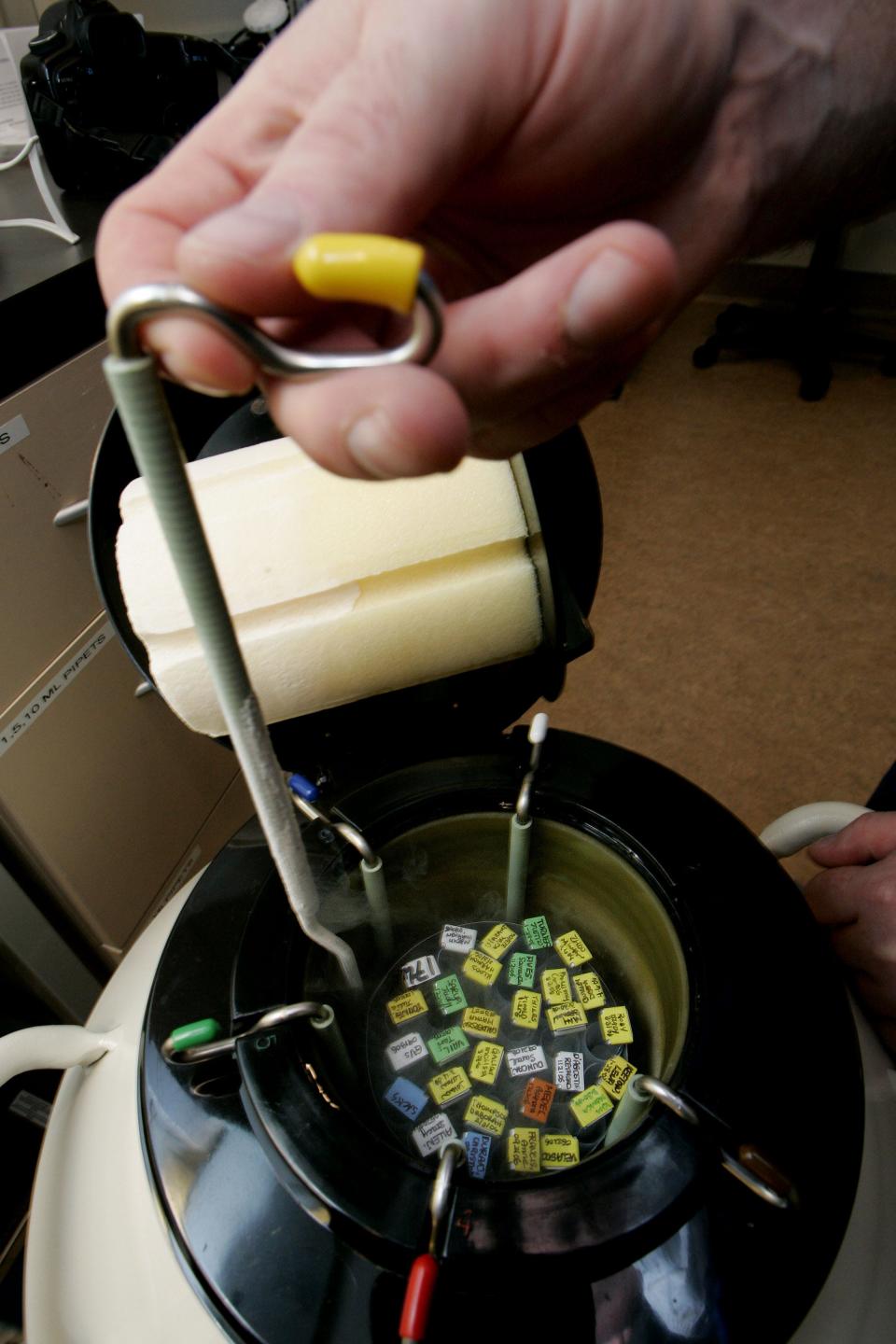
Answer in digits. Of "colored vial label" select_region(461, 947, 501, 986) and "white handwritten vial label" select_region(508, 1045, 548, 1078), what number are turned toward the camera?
2

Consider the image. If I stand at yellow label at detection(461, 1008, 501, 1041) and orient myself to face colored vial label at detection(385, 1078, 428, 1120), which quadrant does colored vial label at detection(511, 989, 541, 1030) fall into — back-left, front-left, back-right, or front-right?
back-left

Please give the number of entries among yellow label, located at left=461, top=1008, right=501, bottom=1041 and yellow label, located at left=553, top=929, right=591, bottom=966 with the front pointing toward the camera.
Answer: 2

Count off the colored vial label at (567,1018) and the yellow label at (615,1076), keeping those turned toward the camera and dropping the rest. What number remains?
2

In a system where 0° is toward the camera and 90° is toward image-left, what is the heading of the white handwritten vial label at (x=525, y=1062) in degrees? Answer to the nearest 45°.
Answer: approximately 0°
